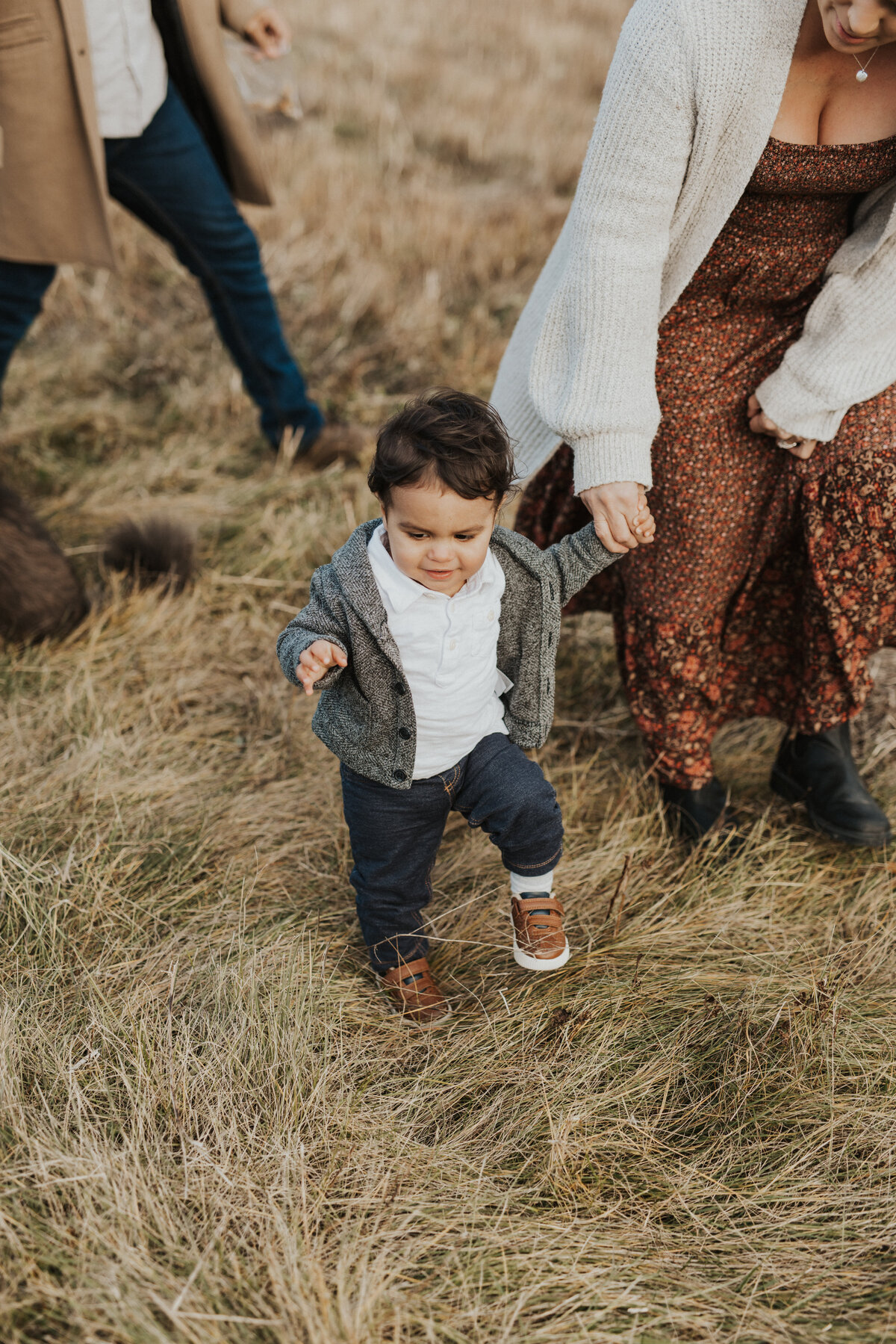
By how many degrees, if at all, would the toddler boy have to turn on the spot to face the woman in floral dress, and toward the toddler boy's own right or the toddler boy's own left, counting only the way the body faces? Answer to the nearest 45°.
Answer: approximately 135° to the toddler boy's own left

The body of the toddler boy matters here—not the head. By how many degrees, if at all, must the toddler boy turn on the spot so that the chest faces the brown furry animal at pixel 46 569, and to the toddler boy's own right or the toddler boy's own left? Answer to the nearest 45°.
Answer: approximately 135° to the toddler boy's own right

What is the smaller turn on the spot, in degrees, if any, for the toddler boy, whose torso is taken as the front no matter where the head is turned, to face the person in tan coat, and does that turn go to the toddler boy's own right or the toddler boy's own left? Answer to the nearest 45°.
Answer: approximately 135° to the toddler boy's own right
